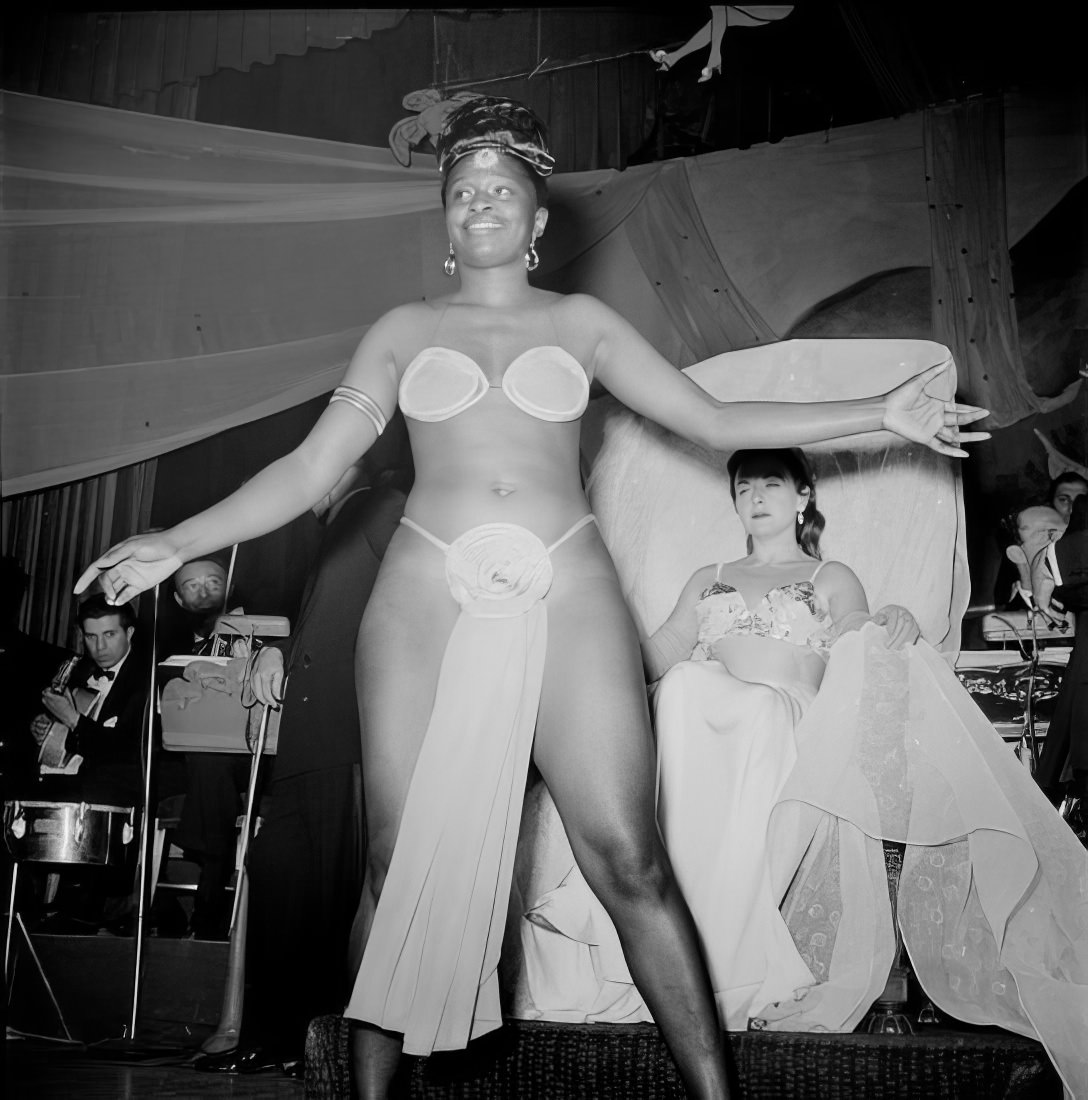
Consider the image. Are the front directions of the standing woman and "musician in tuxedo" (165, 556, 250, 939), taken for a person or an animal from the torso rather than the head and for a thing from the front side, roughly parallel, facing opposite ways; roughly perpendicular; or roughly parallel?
roughly parallel

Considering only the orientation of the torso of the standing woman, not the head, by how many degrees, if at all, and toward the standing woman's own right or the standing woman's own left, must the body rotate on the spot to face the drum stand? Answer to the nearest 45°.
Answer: approximately 90° to the standing woman's own right

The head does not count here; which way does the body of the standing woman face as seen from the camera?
toward the camera

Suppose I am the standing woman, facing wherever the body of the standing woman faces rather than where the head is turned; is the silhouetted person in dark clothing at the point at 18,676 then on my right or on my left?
on my right

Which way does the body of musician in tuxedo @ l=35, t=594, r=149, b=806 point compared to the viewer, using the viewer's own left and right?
facing the viewer and to the left of the viewer

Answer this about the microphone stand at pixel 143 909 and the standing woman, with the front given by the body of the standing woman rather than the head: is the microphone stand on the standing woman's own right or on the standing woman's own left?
on the standing woman's own right

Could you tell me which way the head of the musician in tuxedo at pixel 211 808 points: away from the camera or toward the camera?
toward the camera
